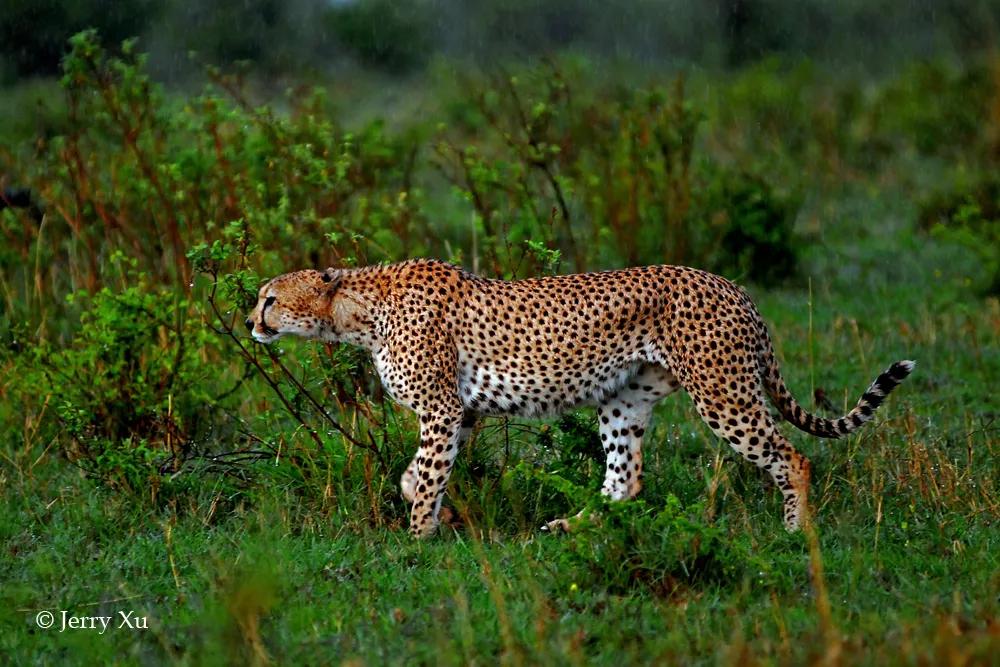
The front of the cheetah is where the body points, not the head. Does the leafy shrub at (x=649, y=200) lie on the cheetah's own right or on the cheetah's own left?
on the cheetah's own right

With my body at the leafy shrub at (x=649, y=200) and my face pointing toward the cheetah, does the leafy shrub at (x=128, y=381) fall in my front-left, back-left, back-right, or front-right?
front-right

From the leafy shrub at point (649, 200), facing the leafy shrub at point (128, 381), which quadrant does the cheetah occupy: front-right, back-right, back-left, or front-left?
front-left

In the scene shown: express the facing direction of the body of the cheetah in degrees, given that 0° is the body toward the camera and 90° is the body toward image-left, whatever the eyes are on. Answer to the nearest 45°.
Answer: approximately 90°

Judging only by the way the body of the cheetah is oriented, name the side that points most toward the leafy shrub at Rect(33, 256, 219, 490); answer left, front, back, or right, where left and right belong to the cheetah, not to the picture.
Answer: front
